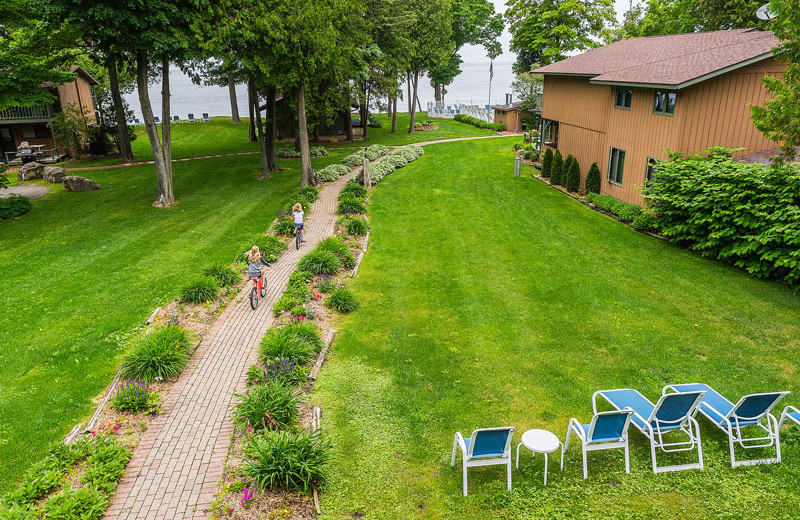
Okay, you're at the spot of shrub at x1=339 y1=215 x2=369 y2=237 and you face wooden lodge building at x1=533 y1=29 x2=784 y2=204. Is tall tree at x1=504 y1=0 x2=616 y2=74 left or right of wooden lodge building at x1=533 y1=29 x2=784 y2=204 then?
left

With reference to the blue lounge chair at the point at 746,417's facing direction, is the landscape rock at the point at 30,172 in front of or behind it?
in front

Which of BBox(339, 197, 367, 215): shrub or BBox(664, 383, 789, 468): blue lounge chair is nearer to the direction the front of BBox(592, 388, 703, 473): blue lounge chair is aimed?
the shrub

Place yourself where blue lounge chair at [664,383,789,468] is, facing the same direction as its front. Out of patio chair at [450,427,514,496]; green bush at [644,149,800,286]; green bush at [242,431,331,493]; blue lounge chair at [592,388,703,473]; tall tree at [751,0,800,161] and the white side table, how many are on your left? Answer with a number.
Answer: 4

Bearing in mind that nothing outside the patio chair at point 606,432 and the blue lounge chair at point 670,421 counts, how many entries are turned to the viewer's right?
0

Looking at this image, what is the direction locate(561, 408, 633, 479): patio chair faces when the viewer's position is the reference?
facing away from the viewer and to the left of the viewer

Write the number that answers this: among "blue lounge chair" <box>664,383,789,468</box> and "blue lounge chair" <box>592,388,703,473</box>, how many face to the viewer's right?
0

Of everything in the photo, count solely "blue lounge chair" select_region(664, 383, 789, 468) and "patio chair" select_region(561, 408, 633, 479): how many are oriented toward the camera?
0

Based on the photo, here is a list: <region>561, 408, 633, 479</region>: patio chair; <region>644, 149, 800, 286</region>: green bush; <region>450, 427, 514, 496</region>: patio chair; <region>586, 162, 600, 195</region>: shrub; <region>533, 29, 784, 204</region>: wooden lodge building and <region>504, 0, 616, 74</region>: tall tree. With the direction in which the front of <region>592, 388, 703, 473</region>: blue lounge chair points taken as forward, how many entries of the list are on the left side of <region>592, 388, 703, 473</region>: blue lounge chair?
2
